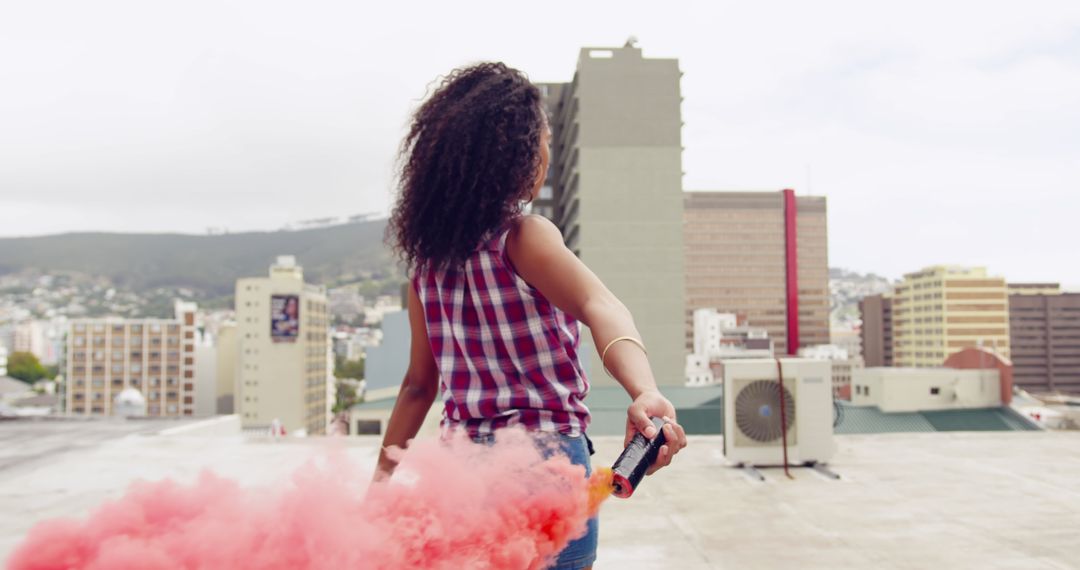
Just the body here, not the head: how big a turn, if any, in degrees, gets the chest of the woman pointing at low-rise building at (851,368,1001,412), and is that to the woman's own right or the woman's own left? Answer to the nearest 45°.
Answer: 0° — they already face it

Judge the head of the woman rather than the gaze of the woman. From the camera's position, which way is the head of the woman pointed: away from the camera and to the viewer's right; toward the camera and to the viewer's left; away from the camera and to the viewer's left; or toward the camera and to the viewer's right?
away from the camera and to the viewer's right

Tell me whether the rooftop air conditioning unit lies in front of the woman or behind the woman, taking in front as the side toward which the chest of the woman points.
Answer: in front

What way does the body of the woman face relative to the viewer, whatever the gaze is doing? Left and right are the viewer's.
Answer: facing away from the viewer and to the right of the viewer
